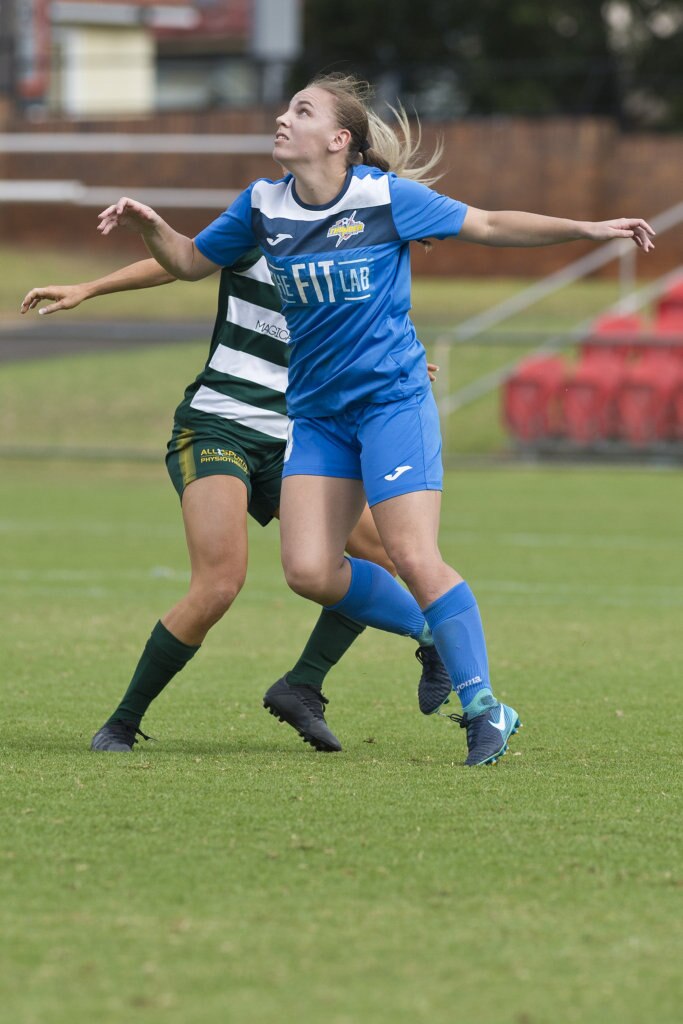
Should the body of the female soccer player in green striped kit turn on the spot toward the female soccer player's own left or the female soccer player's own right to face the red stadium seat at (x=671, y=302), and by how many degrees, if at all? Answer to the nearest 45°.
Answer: approximately 135° to the female soccer player's own left

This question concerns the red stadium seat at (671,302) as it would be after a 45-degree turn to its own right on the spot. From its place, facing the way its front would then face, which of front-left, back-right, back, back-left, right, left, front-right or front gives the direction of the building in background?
front-right

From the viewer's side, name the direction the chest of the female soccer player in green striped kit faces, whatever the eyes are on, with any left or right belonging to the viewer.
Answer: facing the viewer and to the right of the viewer

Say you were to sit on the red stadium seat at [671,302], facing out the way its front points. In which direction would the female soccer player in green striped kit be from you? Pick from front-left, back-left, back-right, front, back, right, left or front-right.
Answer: front-left

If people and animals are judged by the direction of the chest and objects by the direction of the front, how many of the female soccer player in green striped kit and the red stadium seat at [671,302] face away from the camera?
0

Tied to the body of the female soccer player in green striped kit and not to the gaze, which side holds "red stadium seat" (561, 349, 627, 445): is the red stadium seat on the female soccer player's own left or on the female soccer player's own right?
on the female soccer player's own left

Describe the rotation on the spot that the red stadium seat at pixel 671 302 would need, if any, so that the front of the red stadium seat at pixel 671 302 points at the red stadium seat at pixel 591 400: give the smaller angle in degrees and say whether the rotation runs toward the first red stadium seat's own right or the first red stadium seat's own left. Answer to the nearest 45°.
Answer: approximately 45° to the first red stadium seat's own left

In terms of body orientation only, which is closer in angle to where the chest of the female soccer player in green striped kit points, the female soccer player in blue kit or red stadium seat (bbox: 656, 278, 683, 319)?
the female soccer player in blue kit

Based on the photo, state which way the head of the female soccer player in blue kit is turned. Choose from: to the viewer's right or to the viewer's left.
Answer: to the viewer's left

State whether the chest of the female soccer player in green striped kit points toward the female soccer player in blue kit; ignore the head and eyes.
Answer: yes

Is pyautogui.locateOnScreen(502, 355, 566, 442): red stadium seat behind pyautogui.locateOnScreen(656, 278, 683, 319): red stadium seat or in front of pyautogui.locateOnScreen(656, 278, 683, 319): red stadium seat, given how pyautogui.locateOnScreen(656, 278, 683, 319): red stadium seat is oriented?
in front

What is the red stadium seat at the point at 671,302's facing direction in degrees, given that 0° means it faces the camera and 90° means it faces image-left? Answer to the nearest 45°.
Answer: approximately 45°

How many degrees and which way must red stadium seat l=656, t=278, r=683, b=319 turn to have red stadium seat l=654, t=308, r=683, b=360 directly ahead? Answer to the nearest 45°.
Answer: approximately 45° to its left

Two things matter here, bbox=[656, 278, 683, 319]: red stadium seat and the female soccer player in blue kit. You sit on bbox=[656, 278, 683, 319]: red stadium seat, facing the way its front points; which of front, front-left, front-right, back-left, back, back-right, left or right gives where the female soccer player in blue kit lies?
front-left
